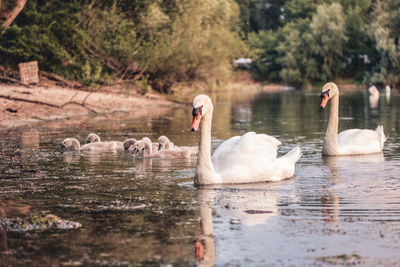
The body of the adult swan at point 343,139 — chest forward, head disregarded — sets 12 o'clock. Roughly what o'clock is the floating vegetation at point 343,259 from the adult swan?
The floating vegetation is roughly at 9 o'clock from the adult swan.

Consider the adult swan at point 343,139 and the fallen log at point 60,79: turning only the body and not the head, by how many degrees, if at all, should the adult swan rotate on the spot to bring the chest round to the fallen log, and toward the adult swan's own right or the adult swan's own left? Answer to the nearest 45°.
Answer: approximately 45° to the adult swan's own right

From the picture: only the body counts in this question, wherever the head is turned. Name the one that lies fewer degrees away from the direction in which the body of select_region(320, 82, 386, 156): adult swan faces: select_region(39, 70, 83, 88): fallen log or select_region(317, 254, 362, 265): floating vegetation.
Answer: the fallen log

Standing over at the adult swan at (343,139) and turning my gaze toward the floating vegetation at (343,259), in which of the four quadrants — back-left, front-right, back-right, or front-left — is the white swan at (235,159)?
front-right

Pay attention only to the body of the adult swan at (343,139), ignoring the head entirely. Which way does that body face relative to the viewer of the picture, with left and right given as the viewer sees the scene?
facing to the left of the viewer

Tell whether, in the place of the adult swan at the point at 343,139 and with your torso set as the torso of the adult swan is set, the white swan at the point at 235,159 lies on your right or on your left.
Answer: on your left
